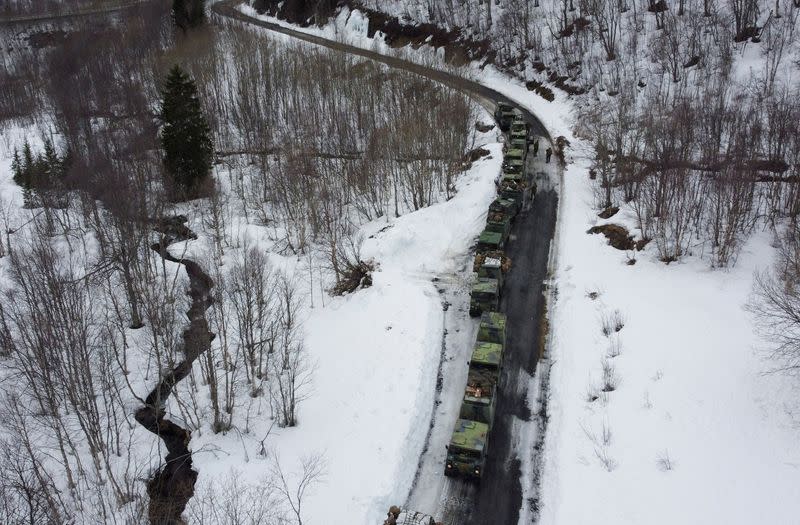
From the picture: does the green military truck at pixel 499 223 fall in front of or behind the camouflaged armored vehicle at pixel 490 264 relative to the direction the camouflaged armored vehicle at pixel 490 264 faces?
behind

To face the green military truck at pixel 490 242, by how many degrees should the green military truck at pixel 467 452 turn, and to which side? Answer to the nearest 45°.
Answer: approximately 180°

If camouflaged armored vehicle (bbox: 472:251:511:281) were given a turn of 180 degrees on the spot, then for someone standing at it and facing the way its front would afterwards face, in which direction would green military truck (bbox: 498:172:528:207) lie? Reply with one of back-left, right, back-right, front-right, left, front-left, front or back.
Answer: front

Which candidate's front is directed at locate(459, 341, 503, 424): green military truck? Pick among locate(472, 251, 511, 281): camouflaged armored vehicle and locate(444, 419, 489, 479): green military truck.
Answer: the camouflaged armored vehicle

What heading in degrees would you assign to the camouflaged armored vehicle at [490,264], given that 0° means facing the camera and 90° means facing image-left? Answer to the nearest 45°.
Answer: approximately 0°

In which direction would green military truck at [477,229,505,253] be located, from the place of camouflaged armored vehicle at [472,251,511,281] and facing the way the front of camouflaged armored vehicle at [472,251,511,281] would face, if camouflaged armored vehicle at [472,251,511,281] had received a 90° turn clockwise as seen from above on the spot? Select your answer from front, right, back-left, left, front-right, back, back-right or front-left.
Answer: right

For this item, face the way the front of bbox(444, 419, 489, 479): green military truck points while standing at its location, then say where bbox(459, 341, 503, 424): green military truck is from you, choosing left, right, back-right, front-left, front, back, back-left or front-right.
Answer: back

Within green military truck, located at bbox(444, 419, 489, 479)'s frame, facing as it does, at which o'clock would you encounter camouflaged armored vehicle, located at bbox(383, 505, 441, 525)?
The camouflaged armored vehicle is roughly at 1 o'clock from the green military truck.

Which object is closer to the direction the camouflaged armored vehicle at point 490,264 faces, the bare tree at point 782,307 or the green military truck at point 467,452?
the green military truck

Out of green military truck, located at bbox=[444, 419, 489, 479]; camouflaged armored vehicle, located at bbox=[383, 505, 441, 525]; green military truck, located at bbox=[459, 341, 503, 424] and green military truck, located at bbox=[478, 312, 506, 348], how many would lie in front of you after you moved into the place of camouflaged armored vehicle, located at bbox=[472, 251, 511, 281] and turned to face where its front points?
4

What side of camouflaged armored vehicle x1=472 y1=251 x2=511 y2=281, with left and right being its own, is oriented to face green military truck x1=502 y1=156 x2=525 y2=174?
back

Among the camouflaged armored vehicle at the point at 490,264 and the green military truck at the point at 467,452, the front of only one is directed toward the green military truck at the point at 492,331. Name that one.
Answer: the camouflaged armored vehicle

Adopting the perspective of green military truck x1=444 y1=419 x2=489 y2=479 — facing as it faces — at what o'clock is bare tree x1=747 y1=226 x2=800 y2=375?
The bare tree is roughly at 8 o'clock from the green military truck.

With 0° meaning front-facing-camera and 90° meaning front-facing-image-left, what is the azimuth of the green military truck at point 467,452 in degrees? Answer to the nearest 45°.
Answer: approximately 0°

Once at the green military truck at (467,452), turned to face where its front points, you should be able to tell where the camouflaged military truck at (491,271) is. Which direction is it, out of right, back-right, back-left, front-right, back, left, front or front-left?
back

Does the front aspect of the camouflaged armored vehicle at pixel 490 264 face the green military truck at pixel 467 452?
yes
